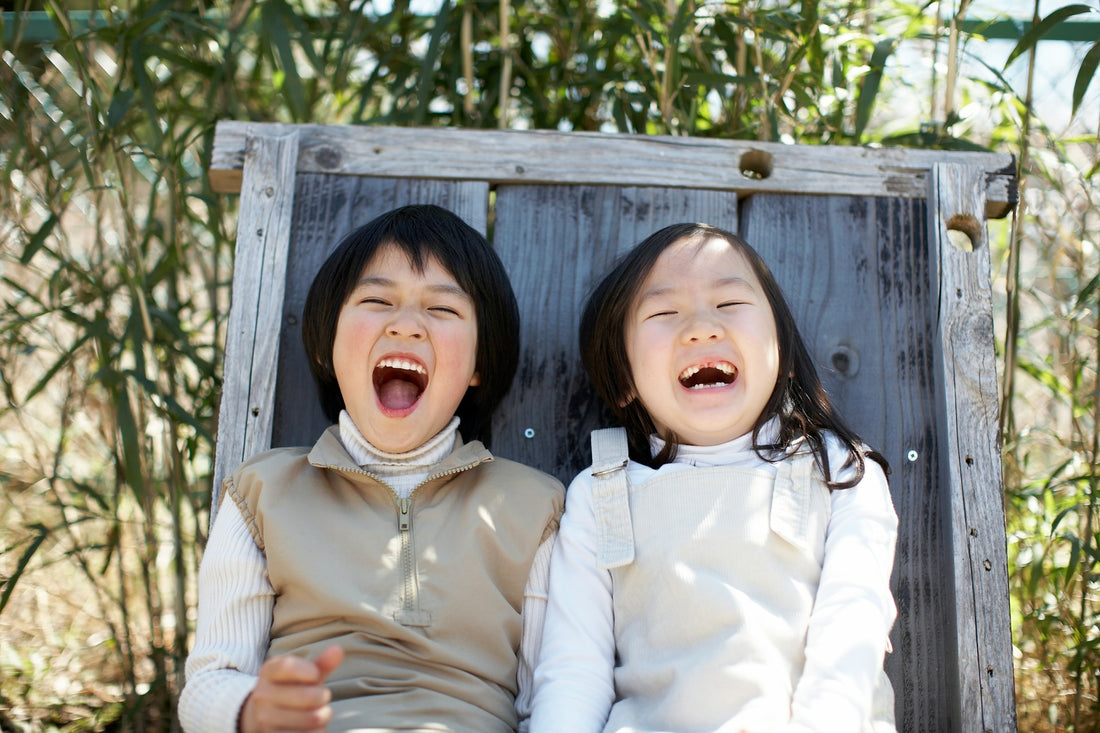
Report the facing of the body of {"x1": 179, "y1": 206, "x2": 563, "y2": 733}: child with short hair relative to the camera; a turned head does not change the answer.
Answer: toward the camera

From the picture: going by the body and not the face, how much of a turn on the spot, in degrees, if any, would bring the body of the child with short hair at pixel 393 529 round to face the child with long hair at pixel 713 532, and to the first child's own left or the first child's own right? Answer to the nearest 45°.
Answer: approximately 90° to the first child's own left

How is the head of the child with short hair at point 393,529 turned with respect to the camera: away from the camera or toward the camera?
toward the camera

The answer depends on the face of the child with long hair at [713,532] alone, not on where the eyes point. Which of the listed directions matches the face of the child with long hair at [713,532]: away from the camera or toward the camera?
toward the camera

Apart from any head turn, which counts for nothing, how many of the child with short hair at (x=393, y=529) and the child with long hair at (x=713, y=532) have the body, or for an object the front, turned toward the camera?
2

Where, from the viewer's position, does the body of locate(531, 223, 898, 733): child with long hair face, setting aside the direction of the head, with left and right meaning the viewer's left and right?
facing the viewer

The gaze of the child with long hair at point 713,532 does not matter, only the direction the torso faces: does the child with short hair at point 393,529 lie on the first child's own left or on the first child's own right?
on the first child's own right
